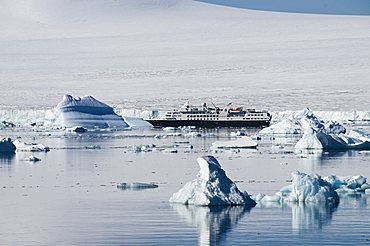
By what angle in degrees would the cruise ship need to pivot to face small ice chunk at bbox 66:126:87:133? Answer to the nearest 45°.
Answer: approximately 45° to its left

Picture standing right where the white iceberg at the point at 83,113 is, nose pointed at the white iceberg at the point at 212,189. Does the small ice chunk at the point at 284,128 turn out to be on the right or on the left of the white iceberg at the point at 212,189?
left

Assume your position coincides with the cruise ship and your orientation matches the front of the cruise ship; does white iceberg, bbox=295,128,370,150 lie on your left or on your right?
on your left

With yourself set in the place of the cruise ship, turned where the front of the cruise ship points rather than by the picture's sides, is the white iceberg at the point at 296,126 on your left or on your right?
on your left

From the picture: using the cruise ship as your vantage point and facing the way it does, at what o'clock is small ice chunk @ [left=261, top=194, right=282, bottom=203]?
The small ice chunk is roughly at 9 o'clock from the cruise ship.

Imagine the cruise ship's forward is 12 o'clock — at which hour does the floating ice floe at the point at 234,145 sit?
The floating ice floe is roughly at 9 o'clock from the cruise ship.

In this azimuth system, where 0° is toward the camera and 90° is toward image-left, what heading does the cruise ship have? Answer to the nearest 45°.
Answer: approximately 90°

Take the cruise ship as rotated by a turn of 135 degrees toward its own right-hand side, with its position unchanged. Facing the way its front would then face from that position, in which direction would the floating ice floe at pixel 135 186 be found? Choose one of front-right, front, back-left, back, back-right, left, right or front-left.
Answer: back-right

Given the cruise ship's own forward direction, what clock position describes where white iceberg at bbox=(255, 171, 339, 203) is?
The white iceberg is roughly at 9 o'clock from the cruise ship.

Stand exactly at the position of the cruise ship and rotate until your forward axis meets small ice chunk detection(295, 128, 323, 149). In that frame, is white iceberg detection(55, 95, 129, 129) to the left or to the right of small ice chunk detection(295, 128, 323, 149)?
right

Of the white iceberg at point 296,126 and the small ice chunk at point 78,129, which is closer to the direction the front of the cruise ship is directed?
the small ice chunk
